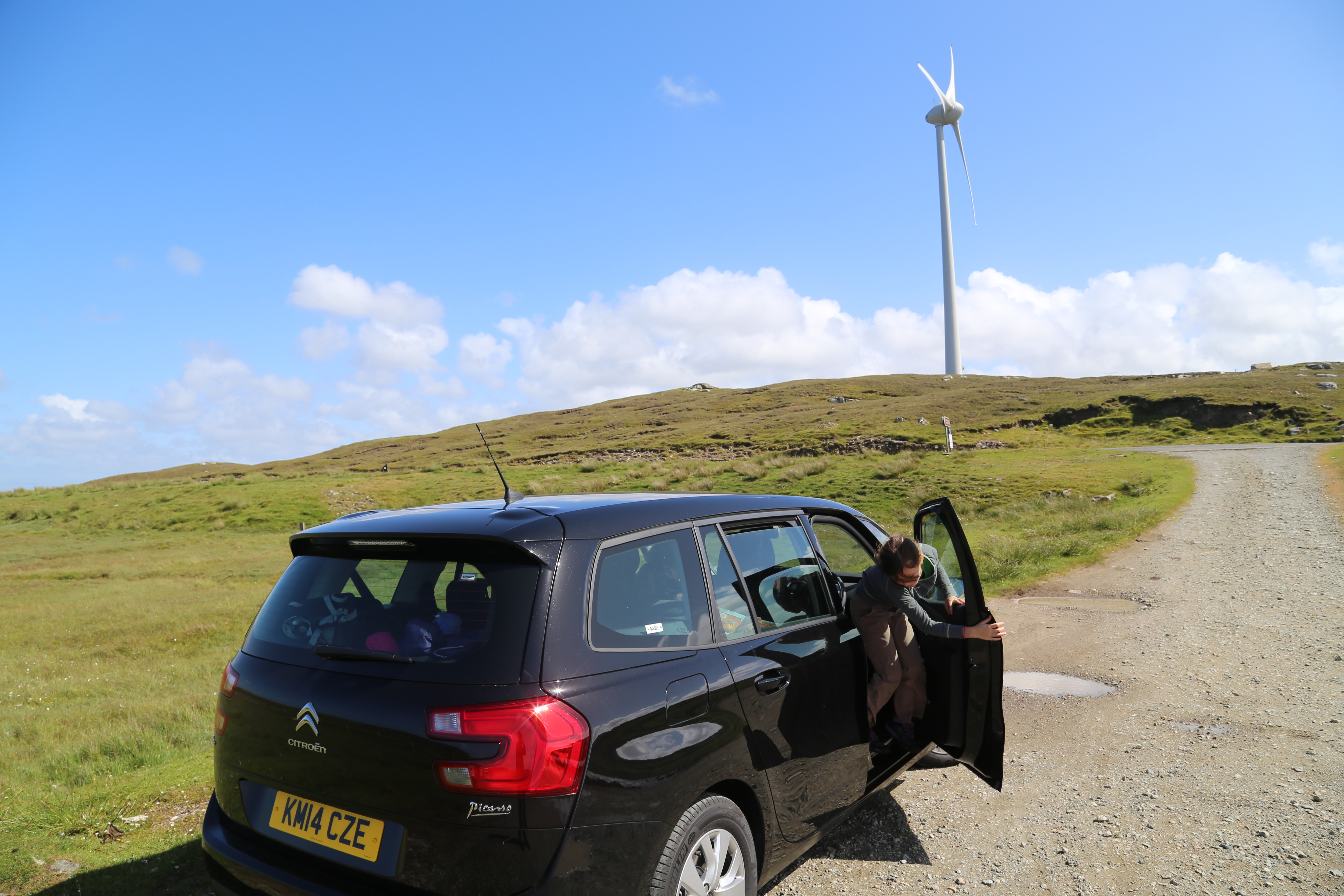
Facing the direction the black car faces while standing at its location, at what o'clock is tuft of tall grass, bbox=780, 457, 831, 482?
The tuft of tall grass is roughly at 11 o'clock from the black car.

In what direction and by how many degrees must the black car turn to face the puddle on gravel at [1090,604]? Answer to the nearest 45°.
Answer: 0° — it already faces it

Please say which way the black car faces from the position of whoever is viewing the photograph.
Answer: facing away from the viewer and to the right of the viewer

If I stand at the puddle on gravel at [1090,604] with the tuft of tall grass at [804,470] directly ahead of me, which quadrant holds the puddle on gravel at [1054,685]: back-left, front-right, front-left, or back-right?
back-left

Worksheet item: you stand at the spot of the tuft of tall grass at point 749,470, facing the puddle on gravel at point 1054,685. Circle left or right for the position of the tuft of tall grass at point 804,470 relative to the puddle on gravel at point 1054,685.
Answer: left

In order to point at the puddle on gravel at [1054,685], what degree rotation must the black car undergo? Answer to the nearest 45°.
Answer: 0° — it already faces it

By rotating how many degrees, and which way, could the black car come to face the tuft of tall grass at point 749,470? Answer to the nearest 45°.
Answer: approximately 45° to its left
